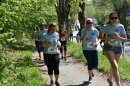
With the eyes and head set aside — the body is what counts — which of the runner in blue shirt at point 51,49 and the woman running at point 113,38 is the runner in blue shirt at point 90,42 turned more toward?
the woman running

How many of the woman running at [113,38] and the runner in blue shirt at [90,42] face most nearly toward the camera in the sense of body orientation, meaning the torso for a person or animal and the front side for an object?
2

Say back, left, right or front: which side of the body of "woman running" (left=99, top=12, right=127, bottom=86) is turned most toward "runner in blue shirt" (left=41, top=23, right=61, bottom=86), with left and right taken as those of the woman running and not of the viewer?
right

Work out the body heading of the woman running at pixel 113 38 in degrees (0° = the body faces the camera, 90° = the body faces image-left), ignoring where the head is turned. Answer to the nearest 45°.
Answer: approximately 0°

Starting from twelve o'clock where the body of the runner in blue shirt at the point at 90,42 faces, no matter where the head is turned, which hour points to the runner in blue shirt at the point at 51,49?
the runner in blue shirt at the point at 51,49 is roughly at 2 o'clock from the runner in blue shirt at the point at 90,42.

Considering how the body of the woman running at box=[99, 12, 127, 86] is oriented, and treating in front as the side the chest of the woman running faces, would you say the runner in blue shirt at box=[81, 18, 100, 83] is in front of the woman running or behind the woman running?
behind
